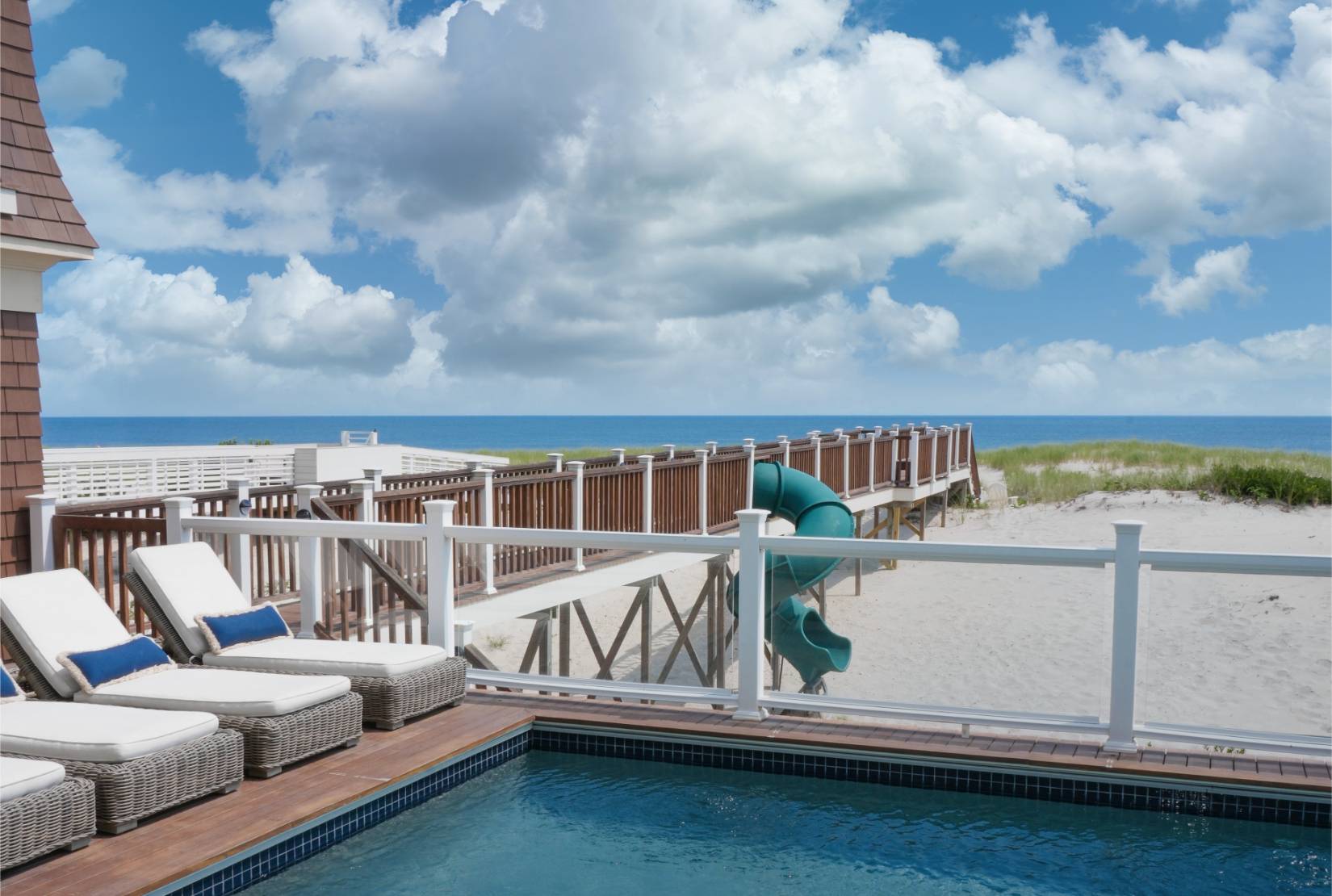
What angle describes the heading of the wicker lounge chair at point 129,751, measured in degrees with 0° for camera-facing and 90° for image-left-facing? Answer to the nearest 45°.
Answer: approximately 315°

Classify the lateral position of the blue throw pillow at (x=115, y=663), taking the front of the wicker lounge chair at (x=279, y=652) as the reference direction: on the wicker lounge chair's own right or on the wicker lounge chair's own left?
on the wicker lounge chair's own right

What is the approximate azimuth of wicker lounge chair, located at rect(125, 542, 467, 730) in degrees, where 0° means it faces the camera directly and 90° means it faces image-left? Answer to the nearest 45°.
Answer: approximately 315°

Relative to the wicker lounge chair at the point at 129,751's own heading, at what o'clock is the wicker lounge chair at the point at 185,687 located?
the wicker lounge chair at the point at 185,687 is roughly at 8 o'clock from the wicker lounge chair at the point at 129,751.

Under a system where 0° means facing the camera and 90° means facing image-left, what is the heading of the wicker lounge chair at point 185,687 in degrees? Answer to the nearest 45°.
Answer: approximately 315°

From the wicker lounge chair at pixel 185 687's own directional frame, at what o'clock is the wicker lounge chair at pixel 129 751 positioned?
the wicker lounge chair at pixel 129 751 is roughly at 2 o'clock from the wicker lounge chair at pixel 185 687.

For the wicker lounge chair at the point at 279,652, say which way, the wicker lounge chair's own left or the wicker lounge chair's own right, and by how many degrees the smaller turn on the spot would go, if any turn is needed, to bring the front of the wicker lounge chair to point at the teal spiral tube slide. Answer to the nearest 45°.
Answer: approximately 45° to the wicker lounge chair's own left
